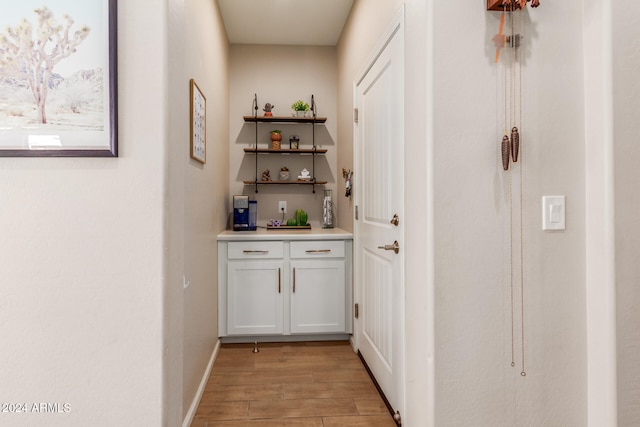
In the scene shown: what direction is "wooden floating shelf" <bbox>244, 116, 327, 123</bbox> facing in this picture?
toward the camera

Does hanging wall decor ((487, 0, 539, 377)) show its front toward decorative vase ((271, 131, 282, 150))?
no

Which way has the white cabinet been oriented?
toward the camera

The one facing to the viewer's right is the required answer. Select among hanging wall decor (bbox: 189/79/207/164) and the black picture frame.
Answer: the hanging wall decor

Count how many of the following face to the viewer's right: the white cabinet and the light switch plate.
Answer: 0

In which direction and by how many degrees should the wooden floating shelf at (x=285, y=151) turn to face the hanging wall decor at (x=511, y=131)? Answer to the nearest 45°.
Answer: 0° — it already faces it

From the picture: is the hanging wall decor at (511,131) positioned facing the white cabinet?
no

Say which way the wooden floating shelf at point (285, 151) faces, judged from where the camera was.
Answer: facing the viewer

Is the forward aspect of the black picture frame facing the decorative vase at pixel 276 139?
no

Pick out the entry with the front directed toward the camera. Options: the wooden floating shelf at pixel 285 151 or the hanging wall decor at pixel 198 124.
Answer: the wooden floating shelf
